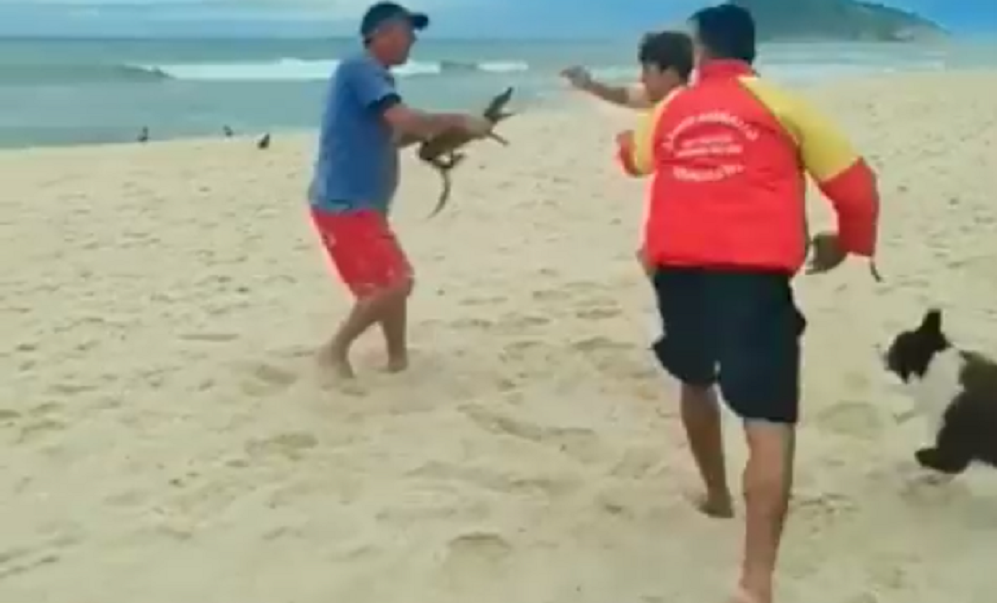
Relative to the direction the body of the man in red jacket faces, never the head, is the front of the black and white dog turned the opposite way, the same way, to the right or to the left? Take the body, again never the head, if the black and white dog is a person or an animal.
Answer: to the left

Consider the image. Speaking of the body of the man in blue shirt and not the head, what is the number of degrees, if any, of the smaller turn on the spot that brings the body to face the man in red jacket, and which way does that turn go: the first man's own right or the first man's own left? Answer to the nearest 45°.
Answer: approximately 45° to the first man's own right

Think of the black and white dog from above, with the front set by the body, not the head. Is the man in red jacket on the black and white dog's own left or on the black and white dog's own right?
on the black and white dog's own left

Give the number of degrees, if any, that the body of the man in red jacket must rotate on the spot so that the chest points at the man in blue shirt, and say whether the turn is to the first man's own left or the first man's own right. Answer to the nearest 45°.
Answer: approximately 45° to the first man's own left

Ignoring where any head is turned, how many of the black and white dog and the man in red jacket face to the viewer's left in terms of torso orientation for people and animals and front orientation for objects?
1

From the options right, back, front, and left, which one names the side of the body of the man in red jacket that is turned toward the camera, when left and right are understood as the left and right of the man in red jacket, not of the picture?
back

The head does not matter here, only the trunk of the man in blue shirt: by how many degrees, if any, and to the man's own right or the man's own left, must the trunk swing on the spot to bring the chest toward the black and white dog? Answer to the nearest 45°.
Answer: approximately 45° to the man's own right

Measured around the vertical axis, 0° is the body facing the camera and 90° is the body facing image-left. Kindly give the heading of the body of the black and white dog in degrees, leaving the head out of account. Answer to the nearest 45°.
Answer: approximately 90°

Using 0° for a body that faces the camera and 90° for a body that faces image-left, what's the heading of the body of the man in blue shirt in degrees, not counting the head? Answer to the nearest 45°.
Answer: approximately 270°

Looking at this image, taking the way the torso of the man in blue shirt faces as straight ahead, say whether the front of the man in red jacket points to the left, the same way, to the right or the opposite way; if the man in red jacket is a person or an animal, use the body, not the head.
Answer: to the left
